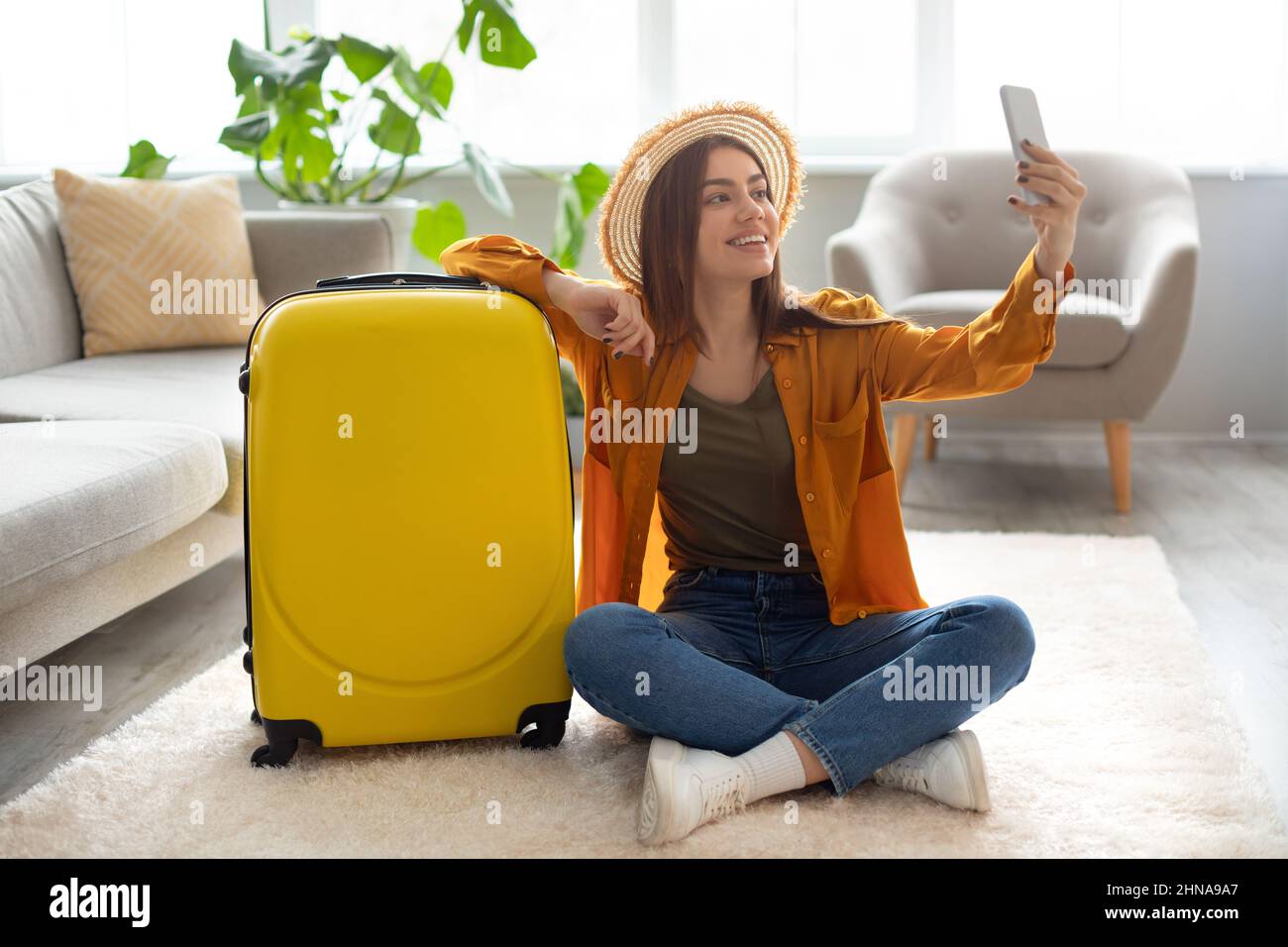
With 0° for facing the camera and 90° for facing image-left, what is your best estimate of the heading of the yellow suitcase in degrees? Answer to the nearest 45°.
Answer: approximately 0°

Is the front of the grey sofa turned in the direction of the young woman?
yes

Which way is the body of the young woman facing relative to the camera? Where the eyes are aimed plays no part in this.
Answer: toward the camera

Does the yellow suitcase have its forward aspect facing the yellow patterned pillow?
no

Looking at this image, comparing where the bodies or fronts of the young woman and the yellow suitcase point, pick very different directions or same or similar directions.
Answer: same or similar directions

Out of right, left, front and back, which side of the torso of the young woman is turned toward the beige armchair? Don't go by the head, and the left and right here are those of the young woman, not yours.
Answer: back

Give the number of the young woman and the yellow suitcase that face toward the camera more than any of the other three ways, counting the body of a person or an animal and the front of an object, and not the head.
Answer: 2

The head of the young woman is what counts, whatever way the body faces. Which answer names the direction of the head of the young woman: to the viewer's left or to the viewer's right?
to the viewer's right

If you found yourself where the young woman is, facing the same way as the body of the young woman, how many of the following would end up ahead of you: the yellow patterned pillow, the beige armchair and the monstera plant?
0

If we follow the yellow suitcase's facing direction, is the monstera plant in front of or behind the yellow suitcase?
behind
